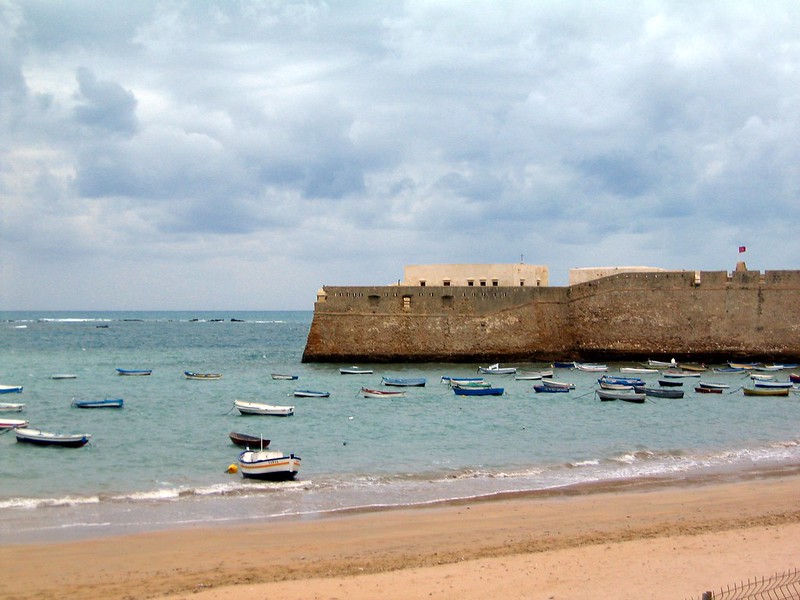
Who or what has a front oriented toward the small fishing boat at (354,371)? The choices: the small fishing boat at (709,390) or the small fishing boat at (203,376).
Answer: the small fishing boat at (709,390)

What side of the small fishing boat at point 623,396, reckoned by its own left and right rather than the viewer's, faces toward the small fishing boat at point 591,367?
right

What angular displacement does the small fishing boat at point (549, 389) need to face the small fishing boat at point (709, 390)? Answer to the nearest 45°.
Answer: approximately 180°

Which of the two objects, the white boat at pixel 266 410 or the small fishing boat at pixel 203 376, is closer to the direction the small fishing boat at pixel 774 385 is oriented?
the small fishing boat

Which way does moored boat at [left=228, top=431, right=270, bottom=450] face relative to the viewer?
to the viewer's left

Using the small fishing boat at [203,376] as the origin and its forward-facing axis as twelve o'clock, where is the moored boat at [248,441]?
The moored boat is roughly at 9 o'clock from the small fishing boat.

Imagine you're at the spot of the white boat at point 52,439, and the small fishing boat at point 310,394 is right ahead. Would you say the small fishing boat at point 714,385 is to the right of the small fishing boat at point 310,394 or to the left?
right

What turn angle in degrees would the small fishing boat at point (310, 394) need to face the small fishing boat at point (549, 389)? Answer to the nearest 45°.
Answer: approximately 180°

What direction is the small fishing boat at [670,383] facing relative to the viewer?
to the viewer's left

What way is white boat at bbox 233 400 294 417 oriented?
to the viewer's left
